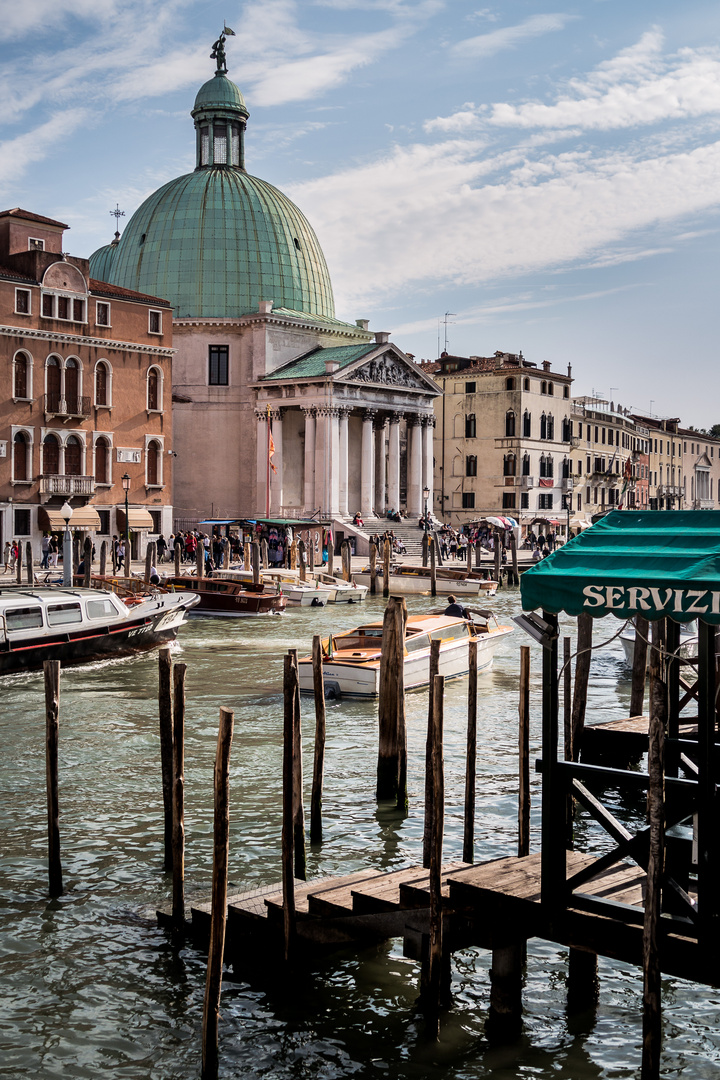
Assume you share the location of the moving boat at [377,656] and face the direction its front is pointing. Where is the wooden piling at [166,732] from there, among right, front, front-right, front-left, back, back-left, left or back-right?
back-right

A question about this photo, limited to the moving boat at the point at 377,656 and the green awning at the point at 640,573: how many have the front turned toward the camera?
1

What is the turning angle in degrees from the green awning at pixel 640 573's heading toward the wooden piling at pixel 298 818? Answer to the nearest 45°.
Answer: approximately 135° to its right

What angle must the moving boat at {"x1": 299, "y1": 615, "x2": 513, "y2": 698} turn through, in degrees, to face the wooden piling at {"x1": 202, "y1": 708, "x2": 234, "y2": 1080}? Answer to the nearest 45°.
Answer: approximately 135° to its right

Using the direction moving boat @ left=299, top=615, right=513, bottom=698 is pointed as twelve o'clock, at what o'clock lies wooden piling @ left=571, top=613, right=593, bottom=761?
The wooden piling is roughly at 4 o'clock from the moving boat.

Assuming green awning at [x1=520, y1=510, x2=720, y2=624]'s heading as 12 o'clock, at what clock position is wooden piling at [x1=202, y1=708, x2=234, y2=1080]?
The wooden piling is roughly at 3 o'clock from the green awning.

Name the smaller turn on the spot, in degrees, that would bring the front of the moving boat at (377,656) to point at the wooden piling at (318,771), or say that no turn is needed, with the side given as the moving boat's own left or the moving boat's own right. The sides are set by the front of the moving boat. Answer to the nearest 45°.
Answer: approximately 135° to the moving boat's own right

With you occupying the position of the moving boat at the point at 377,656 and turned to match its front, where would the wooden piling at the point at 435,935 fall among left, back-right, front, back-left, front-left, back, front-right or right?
back-right

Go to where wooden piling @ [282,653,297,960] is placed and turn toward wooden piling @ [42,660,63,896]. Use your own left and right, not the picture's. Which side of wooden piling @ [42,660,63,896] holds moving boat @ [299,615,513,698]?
right

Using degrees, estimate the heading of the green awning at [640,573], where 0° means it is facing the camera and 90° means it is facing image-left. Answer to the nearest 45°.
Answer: approximately 0°

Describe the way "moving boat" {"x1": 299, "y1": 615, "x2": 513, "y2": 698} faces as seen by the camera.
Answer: facing away from the viewer and to the right of the viewer
